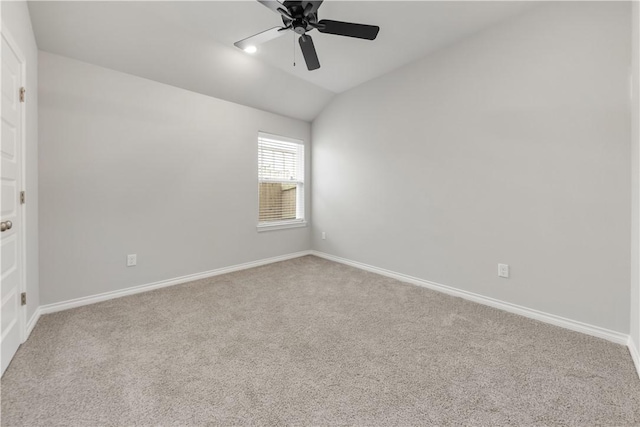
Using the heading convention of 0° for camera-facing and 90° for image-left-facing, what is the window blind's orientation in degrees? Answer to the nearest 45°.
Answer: approximately 315°

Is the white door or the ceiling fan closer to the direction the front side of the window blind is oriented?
the ceiling fan

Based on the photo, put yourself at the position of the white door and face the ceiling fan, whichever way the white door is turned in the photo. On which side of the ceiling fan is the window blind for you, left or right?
left

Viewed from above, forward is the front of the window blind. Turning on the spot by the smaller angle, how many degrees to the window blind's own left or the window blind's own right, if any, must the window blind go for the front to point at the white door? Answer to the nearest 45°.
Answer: approximately 90° to the window blind's own right

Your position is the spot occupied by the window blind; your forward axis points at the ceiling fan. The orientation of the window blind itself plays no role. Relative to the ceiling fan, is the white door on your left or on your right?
right

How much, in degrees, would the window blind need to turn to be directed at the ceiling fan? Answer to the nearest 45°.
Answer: approximately 45° to its right
